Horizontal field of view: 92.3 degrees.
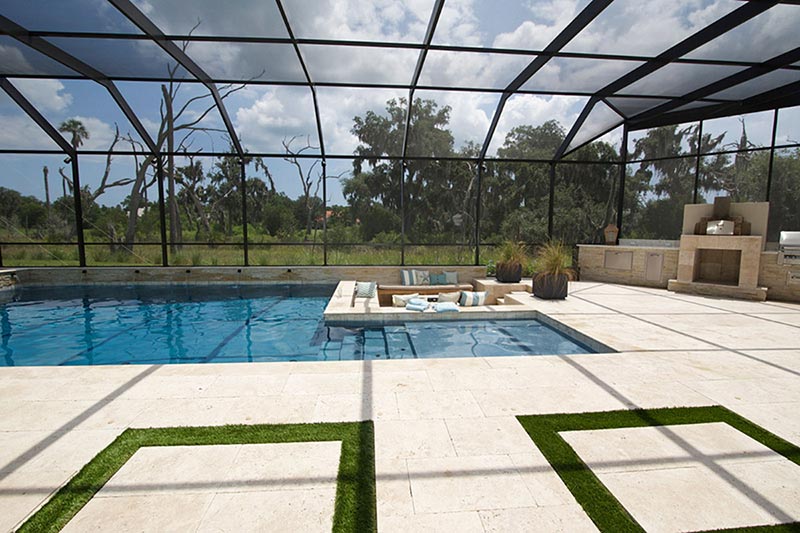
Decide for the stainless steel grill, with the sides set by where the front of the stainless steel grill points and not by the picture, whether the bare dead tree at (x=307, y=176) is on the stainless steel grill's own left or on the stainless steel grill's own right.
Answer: on the stainless steel grill's own right

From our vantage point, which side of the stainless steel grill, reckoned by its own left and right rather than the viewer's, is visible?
front

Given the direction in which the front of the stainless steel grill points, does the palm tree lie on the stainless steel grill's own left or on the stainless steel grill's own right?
on the stainless steel grill's own right

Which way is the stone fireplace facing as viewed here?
toward the camera

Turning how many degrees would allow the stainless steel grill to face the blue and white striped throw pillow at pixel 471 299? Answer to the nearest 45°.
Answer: approximately 45° to its right

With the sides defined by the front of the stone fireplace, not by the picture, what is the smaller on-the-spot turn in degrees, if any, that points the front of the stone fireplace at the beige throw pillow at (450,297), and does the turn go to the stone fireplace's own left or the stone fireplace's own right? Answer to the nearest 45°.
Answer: approximately 45° to the stone fireplace's own right

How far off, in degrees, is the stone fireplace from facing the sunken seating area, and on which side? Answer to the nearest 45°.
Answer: approximately 45° to its right
